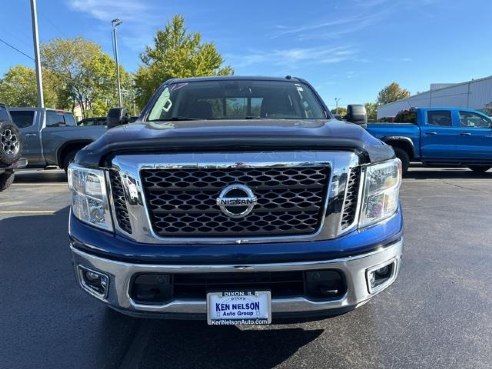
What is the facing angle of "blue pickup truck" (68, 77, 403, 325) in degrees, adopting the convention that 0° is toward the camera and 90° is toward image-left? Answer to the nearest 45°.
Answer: approximately 0°

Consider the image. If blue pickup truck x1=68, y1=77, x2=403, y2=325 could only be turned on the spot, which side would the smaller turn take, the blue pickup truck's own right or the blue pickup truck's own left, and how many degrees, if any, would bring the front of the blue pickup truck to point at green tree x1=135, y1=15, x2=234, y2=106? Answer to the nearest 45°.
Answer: approximately 180°

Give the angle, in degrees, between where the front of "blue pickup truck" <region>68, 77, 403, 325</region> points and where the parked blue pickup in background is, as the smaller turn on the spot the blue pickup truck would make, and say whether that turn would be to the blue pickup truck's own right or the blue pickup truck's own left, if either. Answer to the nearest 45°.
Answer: approximately 135° to the blue pickup truck's own left
